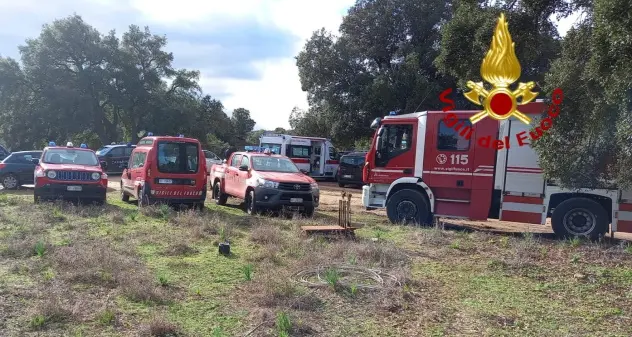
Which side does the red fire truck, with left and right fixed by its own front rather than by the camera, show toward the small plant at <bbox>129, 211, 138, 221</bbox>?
front

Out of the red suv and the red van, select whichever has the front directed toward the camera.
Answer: the red suv

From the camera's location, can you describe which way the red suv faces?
facing the viewer

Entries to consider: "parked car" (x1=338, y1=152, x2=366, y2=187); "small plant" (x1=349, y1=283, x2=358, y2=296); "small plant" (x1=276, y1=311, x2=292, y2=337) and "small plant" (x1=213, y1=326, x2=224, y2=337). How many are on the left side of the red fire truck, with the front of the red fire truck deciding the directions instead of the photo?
3

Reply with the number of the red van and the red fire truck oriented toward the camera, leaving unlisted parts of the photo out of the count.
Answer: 0

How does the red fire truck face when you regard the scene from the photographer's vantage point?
facing to the left of the viewer

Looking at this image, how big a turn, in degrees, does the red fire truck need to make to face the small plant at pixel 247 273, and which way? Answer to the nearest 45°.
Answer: approximately 45° to its left

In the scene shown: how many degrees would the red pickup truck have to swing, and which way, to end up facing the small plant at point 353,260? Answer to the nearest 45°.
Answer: approximately 45° to its right

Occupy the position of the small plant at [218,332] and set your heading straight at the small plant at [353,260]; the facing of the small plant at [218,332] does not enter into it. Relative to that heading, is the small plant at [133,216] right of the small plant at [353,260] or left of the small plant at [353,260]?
left

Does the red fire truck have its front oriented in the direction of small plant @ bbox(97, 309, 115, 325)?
no

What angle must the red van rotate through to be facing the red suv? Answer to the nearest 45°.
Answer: approximately 45° to its left

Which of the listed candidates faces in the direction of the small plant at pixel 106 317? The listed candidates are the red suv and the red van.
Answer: the red suv

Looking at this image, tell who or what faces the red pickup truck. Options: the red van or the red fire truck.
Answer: the red fire truck

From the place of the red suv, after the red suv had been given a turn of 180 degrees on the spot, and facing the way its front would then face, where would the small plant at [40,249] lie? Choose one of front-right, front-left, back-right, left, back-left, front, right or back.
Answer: back

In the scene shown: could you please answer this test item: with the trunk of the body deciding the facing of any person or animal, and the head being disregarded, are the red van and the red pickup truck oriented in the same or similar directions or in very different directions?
very different directions

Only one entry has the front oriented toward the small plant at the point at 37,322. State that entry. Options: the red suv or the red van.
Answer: the red suv

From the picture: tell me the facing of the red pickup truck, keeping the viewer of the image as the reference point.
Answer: facing the viewer and to the right of the viewer

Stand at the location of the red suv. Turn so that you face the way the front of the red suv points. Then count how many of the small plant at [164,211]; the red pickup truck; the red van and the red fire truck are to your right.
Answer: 0

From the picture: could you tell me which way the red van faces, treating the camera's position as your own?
facing away from the viewer and to the left of the viewer

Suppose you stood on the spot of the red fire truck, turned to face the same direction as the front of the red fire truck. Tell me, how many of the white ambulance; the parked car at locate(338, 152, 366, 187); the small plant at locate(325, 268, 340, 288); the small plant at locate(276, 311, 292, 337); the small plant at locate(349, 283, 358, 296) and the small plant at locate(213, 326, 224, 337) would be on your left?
4

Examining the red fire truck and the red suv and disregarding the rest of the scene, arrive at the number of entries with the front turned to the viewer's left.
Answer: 1
